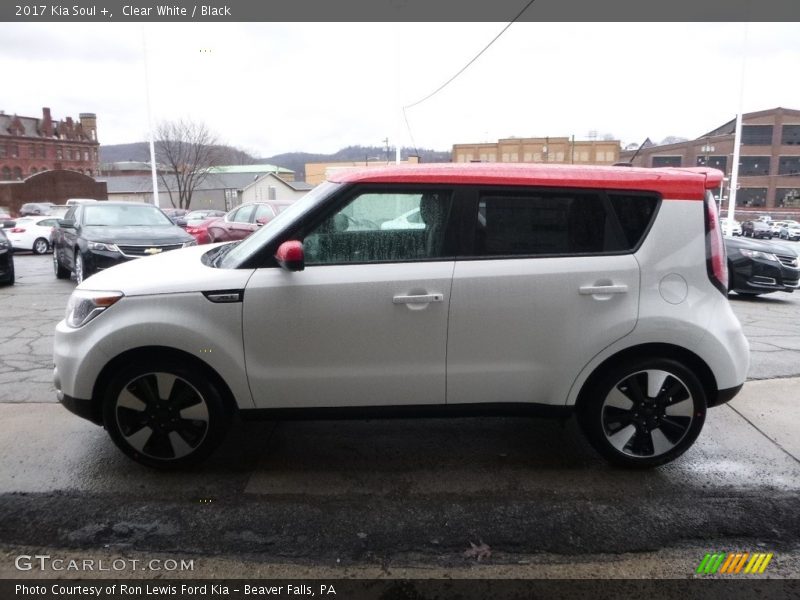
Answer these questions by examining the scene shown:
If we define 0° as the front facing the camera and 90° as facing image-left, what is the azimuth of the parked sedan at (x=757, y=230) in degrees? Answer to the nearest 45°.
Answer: approximately 315°

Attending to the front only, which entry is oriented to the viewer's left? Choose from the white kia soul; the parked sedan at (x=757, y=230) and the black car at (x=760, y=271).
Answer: the white kia soul

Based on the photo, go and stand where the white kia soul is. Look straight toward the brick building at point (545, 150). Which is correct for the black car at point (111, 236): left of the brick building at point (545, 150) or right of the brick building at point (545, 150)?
left

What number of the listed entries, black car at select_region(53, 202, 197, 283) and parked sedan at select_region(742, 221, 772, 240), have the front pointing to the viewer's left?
0

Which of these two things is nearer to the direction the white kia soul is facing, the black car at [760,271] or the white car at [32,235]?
the white car

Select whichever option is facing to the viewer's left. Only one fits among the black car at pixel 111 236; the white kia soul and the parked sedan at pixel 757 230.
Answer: the white kia soul

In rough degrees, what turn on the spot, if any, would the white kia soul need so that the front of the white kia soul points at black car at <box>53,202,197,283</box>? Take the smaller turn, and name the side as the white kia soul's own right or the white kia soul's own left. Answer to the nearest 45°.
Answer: approximately 45° to the white kia soul's own right

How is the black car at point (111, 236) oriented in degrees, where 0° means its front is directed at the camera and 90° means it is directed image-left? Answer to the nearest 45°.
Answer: approximately 315°

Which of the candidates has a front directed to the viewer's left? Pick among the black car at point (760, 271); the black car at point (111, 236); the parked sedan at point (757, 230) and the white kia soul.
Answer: the white kia soul

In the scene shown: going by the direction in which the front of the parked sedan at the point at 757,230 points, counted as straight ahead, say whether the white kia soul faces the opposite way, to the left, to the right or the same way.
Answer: to the right

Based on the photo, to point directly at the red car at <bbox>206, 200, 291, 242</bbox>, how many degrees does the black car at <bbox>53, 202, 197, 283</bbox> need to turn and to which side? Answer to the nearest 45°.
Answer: approximately 90° to its left

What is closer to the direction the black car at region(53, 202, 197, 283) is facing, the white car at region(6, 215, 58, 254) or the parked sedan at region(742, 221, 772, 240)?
the parked sedan

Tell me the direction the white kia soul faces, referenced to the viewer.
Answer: facing to the left of the viewer

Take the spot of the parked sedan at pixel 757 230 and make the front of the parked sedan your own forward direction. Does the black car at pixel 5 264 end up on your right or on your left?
on your right

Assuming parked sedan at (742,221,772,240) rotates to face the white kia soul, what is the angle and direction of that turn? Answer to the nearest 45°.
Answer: approximately 45° to its right

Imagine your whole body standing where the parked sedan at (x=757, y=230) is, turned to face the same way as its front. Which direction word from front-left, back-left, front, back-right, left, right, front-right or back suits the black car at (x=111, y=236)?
front-right
